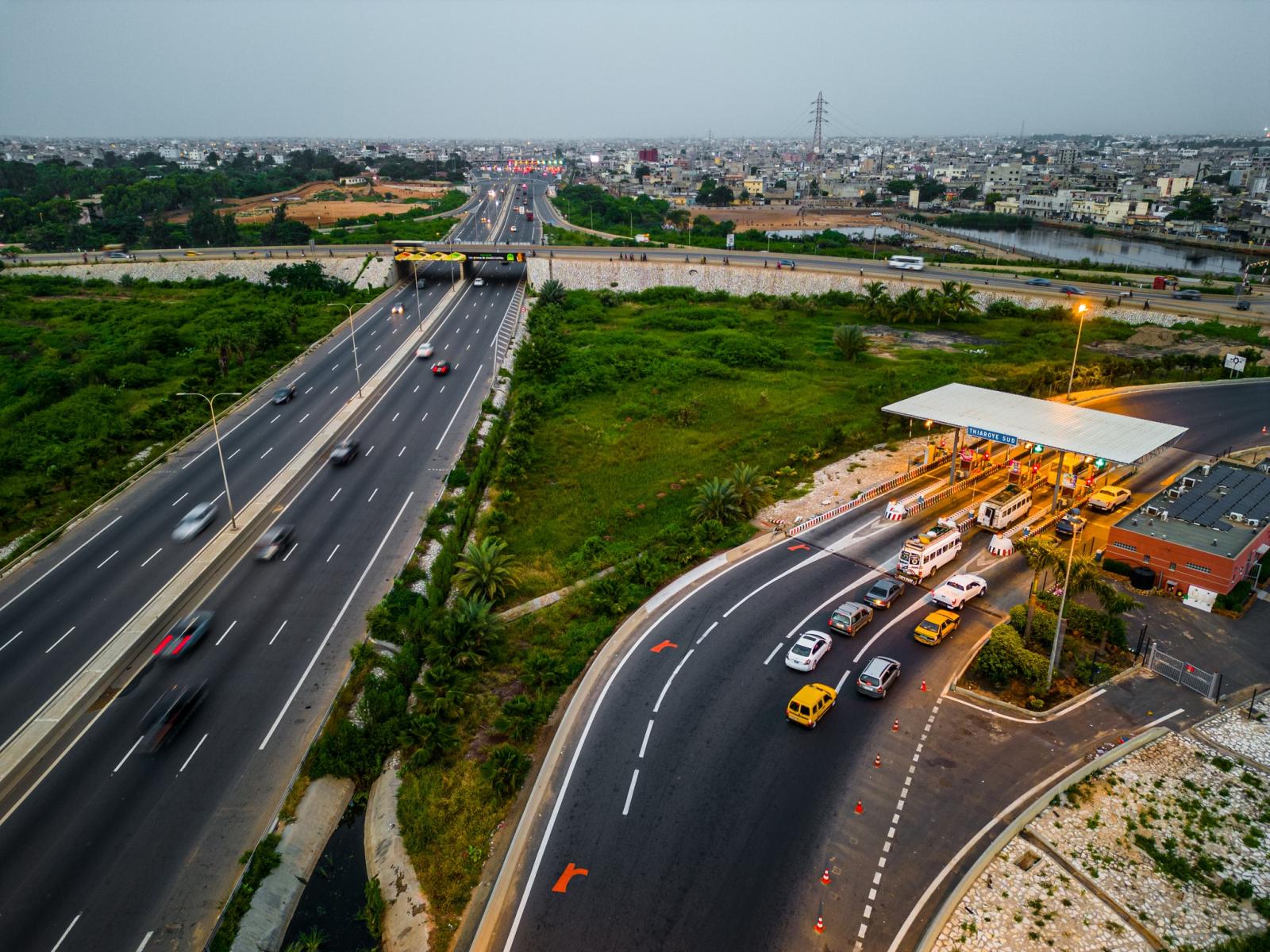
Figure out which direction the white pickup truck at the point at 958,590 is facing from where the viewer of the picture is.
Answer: facing away from the viewer and to the right of the viewer

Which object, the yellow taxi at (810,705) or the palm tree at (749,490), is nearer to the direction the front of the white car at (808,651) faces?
the palm tree

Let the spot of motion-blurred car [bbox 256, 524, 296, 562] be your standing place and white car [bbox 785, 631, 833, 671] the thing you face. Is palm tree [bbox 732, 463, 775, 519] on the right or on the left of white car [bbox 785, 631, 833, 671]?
left

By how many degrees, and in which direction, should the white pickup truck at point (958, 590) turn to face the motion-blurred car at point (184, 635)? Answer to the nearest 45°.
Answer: approximately 180°

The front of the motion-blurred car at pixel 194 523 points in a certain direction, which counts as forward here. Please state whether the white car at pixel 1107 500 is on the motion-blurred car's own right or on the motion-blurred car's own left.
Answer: on the motion-blurred car's own left

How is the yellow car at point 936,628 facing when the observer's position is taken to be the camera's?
facing away from the viewer and to the right of the viewer

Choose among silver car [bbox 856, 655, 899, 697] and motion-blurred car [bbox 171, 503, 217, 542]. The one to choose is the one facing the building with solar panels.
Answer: silver car [bbox 856, 655, 899, 697]

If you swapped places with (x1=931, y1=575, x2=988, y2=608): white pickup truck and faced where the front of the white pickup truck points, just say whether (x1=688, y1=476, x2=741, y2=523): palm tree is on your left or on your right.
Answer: on your left

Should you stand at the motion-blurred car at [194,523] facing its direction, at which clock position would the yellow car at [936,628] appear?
the yellow car at [936,628] is roughly at 9 o'clock from the motion-blurred car at [194,523].

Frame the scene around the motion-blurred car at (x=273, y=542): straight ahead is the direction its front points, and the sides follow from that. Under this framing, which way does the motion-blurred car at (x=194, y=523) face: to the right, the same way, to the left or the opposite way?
the opposite way

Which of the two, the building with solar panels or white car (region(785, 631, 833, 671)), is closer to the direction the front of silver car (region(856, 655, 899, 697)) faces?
the building with solar panels

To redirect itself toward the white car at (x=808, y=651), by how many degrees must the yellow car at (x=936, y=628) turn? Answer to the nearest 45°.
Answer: approximately 180°
